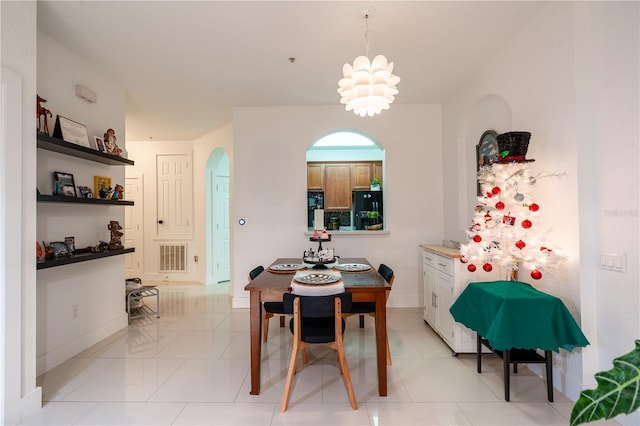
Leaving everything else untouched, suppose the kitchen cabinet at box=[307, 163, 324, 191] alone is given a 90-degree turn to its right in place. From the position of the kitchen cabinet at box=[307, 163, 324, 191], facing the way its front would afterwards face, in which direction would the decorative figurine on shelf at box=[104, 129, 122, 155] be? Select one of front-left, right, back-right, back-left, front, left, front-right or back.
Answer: front-left

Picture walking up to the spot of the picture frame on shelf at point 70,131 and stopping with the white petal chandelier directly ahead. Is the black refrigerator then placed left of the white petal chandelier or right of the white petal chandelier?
left

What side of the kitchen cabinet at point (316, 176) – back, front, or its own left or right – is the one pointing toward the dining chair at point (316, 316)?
front

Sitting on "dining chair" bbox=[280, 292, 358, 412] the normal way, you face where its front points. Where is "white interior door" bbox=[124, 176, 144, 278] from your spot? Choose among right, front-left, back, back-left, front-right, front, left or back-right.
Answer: front-left

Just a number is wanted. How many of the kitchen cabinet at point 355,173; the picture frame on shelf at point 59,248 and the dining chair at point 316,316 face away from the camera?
1

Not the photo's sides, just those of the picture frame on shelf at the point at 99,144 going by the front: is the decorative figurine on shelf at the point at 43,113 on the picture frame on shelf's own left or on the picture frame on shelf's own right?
on the picture frame on shelf's own right

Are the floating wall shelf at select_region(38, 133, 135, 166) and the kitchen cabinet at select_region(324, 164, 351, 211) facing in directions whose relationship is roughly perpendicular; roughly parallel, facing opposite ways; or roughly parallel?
roughly perpendicular

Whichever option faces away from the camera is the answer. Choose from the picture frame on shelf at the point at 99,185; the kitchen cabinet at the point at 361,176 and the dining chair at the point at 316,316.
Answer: the dining chair

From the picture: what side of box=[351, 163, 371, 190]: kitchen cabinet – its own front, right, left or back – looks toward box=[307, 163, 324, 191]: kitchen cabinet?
right

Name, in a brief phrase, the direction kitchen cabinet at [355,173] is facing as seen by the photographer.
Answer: facing the viewer

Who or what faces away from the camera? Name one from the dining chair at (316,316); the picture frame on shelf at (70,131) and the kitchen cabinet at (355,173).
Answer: the dining chair

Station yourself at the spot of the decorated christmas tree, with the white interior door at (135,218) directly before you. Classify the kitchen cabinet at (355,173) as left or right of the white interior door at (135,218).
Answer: right

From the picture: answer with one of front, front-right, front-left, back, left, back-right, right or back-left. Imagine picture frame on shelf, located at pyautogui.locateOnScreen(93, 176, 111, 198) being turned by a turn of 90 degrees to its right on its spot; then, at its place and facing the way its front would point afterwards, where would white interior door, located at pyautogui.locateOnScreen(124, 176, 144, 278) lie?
back-right

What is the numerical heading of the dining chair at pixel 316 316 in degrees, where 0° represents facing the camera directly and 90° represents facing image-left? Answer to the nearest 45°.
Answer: approximately 180°

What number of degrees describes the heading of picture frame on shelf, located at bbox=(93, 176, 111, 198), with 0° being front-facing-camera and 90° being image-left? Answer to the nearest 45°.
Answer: approximately 315°
